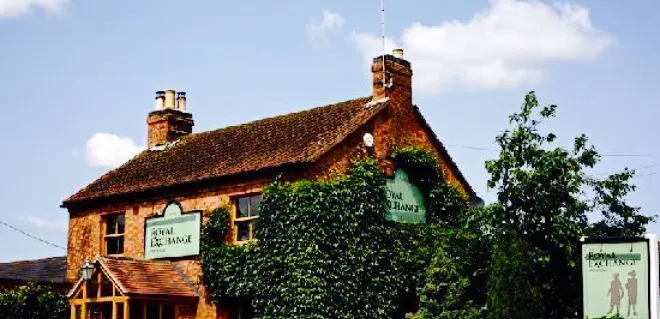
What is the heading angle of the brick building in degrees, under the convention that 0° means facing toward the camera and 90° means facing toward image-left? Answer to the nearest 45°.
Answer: approximately 45°

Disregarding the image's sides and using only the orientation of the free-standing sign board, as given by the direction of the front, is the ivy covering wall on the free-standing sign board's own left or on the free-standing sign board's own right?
on the free-standing sign board's own right

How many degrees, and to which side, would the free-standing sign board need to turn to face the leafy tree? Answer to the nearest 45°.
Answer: approximately 135° to its right

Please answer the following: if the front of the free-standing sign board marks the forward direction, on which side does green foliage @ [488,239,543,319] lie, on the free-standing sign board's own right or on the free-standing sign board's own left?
on the free-standing sign board's own right

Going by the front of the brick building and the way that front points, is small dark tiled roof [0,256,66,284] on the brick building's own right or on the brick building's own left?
on the brick building's own right

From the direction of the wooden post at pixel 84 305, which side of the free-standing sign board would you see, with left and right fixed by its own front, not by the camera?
right

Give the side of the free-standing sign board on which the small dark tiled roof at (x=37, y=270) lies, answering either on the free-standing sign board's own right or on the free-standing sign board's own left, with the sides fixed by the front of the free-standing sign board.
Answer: on the free-standing sign board's own right

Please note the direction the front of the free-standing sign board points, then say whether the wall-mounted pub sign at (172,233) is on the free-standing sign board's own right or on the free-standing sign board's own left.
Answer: on the free-standing sign board's own right
